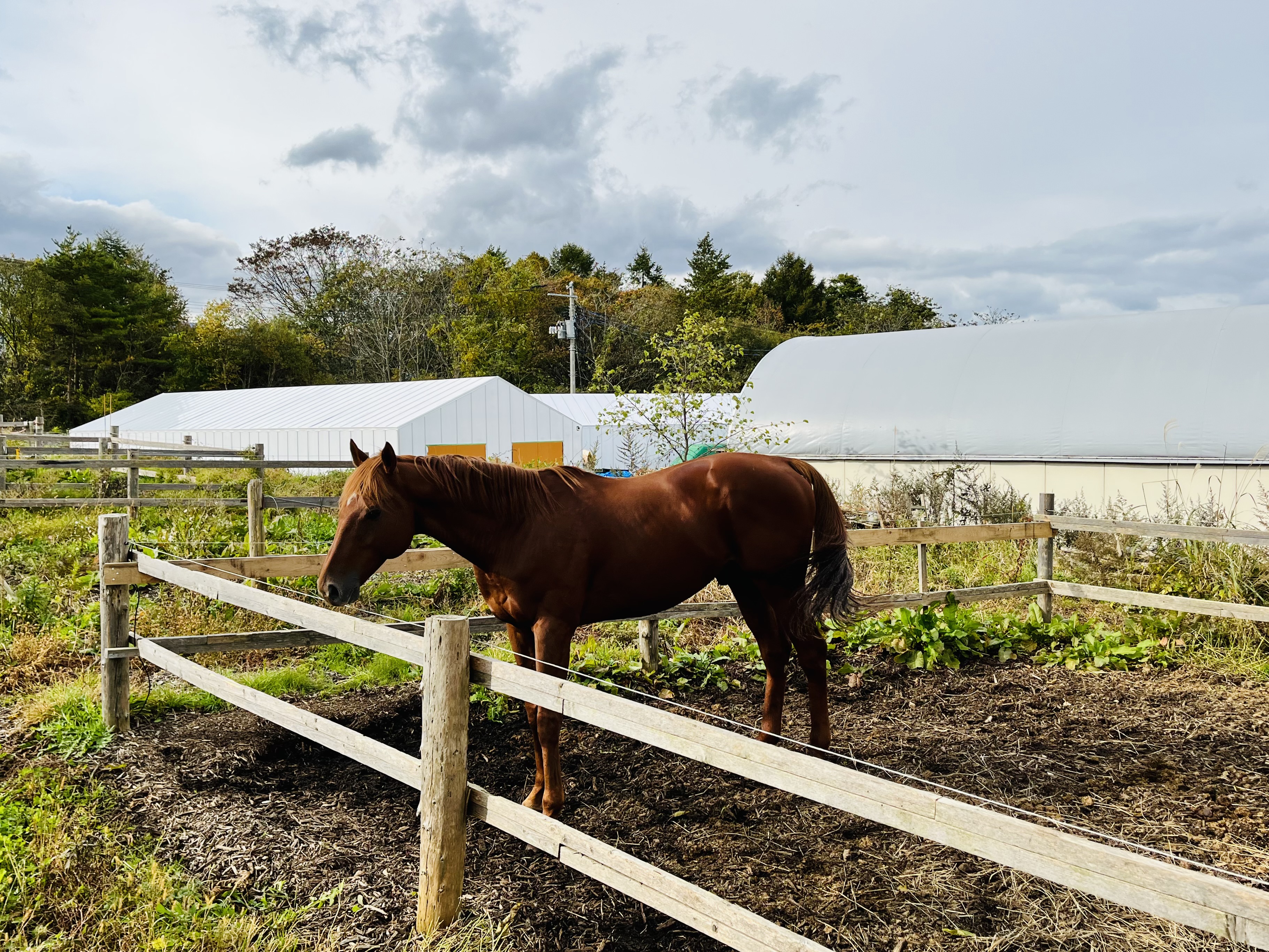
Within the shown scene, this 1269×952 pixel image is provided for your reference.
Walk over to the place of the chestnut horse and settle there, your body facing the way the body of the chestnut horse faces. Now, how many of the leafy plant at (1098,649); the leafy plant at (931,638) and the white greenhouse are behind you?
3

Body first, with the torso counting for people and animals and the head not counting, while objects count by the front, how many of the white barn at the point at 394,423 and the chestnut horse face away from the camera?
0

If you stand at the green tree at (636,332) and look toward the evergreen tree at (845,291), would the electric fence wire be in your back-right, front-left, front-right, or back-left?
back-right

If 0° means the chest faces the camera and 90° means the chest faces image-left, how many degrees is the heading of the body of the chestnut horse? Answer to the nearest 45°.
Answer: approximately 45°

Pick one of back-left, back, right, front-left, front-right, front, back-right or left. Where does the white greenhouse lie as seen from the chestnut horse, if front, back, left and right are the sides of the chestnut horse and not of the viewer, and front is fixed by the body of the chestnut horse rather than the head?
back

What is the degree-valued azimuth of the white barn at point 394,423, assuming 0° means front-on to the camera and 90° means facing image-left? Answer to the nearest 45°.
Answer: approximately 315°

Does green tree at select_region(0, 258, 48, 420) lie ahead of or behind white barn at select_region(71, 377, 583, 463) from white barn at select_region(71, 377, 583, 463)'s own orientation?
behind

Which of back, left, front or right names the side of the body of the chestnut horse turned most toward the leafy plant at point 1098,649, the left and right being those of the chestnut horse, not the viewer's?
back

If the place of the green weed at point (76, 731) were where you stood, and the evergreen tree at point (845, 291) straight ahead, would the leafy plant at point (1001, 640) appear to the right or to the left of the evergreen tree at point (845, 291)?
right

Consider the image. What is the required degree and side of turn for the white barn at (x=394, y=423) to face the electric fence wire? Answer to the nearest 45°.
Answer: approximately 45° to its right

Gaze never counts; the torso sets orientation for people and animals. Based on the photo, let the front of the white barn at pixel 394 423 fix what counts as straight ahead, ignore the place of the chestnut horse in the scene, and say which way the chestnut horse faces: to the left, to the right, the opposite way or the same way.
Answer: to the right
